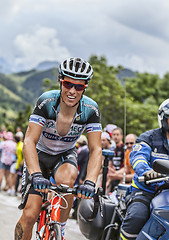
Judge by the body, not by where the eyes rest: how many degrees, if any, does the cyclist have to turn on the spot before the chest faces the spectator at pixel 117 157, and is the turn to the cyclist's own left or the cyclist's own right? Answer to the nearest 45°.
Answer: approximately 180°

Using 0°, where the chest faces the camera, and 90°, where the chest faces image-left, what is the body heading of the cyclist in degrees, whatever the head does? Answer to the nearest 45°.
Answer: approximately 0°

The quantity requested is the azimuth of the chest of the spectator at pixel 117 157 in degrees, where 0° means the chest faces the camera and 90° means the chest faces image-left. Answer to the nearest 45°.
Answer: approximately 45°

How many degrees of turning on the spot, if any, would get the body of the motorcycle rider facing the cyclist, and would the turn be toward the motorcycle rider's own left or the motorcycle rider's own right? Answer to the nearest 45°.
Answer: approximately 135° to the motorcycle rider's own right

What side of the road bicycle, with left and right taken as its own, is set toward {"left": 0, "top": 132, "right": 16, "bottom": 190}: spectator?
back

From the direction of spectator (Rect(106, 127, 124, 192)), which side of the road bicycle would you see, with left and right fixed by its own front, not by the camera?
back
